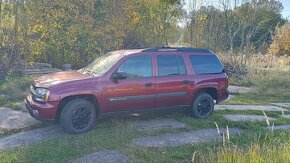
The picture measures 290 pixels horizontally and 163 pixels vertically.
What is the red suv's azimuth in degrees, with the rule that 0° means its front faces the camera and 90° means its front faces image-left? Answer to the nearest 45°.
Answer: approximately 45°

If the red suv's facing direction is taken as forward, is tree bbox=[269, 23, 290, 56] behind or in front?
behind
